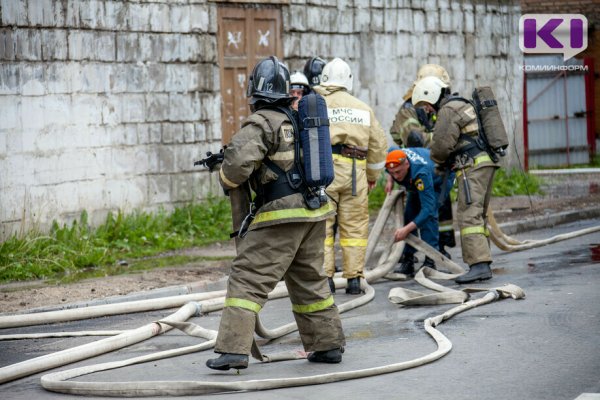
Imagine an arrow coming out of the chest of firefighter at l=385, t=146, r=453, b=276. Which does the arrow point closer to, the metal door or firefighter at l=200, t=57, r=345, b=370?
the firefighter

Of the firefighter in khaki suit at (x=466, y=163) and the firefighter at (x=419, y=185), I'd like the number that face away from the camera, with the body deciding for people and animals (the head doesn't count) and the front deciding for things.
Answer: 0

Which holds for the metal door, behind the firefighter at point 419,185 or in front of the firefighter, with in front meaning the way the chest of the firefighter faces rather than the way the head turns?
behind

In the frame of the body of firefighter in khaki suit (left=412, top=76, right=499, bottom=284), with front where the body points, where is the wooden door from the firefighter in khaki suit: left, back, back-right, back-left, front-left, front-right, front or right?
front-right

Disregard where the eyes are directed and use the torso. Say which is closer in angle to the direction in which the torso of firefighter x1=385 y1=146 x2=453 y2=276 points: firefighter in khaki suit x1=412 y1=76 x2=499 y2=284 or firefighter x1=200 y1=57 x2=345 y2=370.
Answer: the firefighter

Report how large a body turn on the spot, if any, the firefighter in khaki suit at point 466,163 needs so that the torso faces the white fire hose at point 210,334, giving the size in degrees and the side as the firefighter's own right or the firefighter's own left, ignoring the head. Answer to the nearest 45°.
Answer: approximately 45° to the firefighter's own left

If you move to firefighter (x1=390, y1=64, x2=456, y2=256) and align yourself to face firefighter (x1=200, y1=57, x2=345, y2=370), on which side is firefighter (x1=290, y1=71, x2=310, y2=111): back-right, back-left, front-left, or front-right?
front-right

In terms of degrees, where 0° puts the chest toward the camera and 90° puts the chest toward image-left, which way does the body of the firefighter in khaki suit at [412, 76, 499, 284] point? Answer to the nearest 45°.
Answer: approximately 90°

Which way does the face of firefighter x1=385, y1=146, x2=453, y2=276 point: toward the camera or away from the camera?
toward the camera

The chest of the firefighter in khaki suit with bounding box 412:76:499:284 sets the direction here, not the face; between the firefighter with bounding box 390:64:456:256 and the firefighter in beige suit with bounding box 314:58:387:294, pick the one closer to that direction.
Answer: the firefighter in beige suit

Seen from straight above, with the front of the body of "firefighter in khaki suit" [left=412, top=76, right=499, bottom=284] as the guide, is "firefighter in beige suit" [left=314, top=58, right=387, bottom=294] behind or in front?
in front

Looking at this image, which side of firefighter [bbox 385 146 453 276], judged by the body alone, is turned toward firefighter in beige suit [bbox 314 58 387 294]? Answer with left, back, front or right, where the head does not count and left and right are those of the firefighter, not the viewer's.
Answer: front

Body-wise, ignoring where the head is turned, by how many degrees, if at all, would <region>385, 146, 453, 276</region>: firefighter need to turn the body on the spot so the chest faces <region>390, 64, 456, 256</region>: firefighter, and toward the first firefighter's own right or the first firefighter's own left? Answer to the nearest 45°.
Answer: approximately 135° to the first firefighter's own right

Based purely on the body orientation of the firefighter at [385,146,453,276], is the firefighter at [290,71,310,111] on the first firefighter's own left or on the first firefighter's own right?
on the first firefighter's own right
